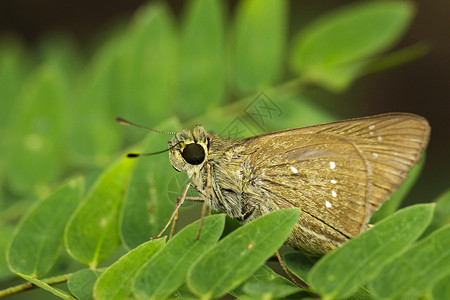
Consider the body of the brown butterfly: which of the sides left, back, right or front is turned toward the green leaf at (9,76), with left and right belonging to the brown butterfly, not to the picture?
front

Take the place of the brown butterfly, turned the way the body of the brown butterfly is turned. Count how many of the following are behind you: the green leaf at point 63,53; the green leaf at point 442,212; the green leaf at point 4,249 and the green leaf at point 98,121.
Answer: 1

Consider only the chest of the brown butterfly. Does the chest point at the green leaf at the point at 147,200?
yes

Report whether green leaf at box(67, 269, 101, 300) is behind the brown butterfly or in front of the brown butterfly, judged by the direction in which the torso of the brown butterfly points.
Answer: in front

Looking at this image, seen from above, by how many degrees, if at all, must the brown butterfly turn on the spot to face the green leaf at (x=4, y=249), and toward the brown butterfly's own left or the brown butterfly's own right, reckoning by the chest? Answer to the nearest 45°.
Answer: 0° — it already faces it

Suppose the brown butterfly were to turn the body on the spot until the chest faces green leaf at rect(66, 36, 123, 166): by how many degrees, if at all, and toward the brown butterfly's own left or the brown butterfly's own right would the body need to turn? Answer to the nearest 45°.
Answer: approximately 45° to the brown butterfly's own right

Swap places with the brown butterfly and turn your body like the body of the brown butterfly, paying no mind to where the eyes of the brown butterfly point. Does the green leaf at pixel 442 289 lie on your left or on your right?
on your left

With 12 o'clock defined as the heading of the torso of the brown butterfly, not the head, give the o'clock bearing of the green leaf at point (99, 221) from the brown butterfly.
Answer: The green leaf is roughly at 12 o'clock from the brown butterfly.

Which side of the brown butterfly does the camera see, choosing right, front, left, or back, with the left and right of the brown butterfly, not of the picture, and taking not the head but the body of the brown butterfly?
left
